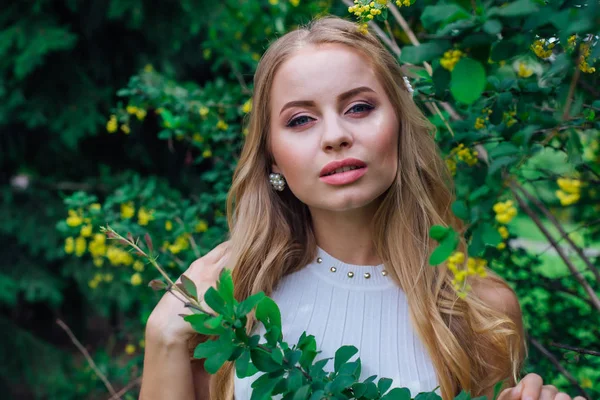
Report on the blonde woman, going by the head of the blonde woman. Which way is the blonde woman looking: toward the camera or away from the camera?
toward the camera

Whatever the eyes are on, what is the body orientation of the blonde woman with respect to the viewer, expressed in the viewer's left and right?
facing the viewer

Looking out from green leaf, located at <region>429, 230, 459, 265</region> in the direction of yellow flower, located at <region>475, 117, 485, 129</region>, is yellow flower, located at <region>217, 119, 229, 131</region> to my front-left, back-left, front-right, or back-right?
front-left

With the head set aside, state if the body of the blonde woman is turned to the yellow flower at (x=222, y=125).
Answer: no
